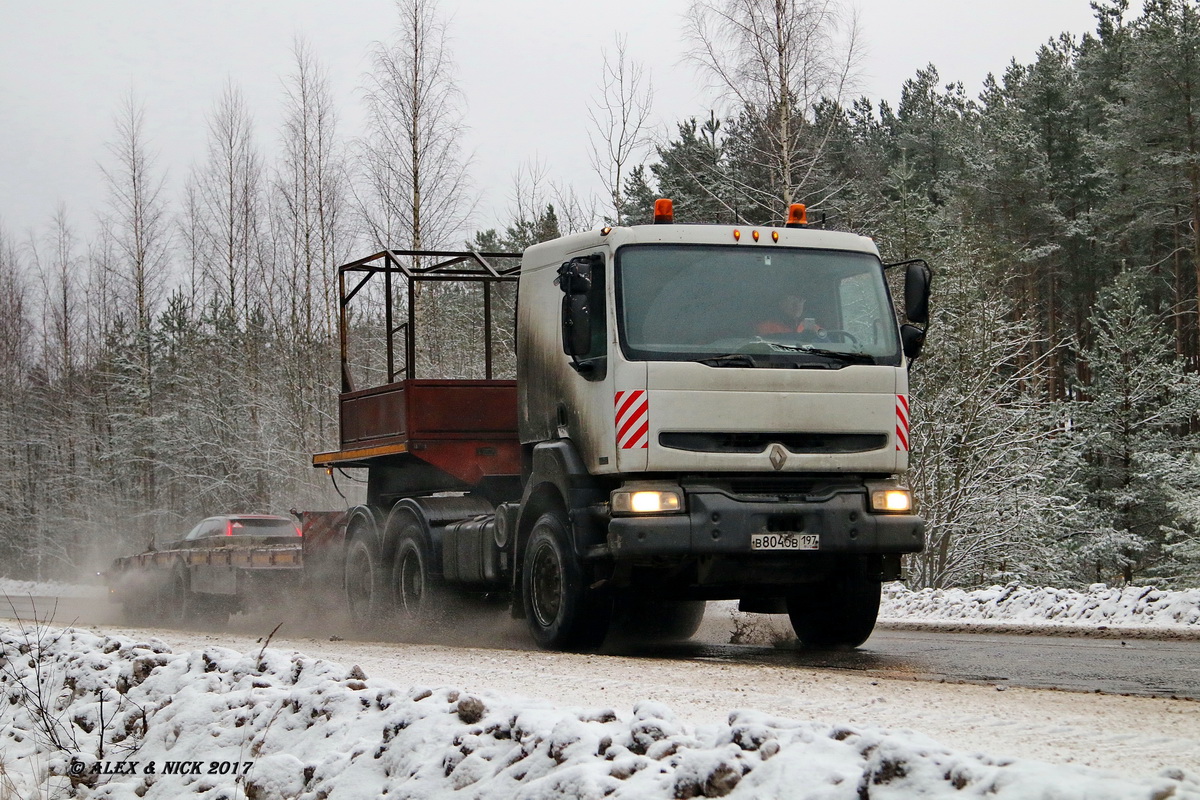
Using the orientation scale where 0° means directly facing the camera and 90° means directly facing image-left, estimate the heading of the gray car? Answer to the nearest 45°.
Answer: approximately 135°

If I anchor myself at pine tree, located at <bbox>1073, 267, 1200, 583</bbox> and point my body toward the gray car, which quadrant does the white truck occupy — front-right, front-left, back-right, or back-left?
front-left

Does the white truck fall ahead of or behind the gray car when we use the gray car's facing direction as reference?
behind

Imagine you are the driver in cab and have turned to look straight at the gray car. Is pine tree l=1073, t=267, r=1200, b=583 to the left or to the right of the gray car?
right

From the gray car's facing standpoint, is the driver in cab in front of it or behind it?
behind

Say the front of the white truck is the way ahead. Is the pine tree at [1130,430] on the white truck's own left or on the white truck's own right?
on the white truck's own left

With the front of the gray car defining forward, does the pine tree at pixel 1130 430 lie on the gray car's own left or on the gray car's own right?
on the gray car's own right

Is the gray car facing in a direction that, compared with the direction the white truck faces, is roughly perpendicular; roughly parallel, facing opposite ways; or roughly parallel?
roughly parallel, facing opposite ways

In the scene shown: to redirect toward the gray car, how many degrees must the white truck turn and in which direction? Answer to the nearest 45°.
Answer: approximately 180°
